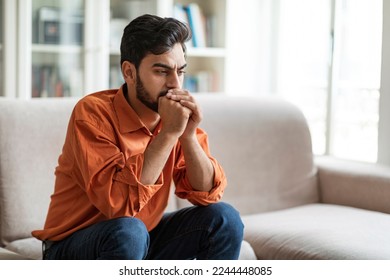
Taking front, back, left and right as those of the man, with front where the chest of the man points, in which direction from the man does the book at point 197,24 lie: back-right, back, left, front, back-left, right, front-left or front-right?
back-left

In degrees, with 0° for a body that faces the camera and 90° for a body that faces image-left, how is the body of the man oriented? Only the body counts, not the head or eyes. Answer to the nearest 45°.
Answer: approximately 315°

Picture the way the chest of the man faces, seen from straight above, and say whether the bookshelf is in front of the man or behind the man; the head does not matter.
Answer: behind

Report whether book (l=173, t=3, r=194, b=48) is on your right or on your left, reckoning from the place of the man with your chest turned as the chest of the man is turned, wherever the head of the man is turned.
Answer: on your left
